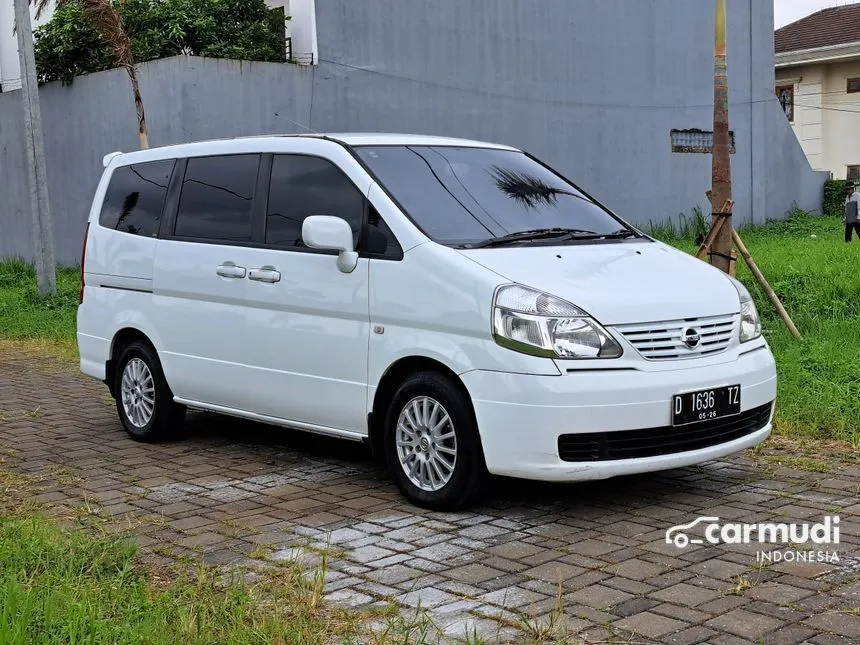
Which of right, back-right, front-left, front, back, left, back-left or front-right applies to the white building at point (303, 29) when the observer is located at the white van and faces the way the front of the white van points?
back-left

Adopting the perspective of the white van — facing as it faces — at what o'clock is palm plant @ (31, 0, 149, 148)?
The palm plant is roughly at 7 o'clock from the white van.

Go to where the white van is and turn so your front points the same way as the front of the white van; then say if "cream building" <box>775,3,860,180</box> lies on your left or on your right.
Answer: on your left

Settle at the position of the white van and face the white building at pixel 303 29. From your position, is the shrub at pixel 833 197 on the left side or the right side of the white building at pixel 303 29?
right

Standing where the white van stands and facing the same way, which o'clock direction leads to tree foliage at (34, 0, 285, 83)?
The tree foliage is roughly at 7 o'clock from the white van.

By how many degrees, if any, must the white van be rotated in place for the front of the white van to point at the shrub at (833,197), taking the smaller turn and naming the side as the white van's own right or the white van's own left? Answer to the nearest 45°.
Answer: approximately 90° to the white van's own left

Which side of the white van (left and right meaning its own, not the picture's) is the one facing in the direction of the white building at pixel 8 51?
back

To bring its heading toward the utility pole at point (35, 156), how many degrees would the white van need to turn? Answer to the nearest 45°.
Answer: approximately 180°

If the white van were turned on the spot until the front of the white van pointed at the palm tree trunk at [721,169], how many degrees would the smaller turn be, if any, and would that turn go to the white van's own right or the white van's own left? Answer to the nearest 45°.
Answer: approximately 90° to the white van's own left

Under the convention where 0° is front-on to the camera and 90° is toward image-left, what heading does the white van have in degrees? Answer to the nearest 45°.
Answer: approximately 315°

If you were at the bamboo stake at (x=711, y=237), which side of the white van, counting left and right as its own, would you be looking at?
left
